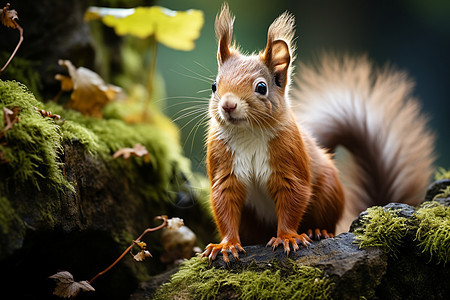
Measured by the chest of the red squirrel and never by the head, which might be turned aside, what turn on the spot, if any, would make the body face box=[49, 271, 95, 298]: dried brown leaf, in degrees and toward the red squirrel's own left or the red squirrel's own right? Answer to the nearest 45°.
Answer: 0° — it already faces it

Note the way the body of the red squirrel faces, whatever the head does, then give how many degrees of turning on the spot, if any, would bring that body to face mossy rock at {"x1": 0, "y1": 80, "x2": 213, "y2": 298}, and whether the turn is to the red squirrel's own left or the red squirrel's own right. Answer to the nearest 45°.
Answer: approximately 45° to the red squirrel's own right

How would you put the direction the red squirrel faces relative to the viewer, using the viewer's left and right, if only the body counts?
facing the viewer and to the left of the viewer
